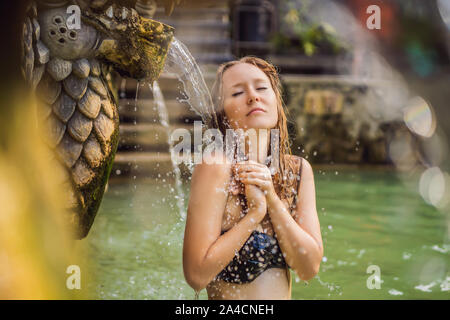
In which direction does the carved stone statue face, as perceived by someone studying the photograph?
facing to the right of the viewer

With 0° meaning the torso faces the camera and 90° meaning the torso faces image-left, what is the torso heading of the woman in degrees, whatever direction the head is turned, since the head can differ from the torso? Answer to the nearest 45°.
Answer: approximately 0°

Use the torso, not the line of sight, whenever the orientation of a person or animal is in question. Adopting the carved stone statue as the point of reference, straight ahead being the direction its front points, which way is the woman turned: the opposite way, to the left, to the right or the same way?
to the right

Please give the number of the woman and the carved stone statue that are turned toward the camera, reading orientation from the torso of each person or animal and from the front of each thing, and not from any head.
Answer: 1
